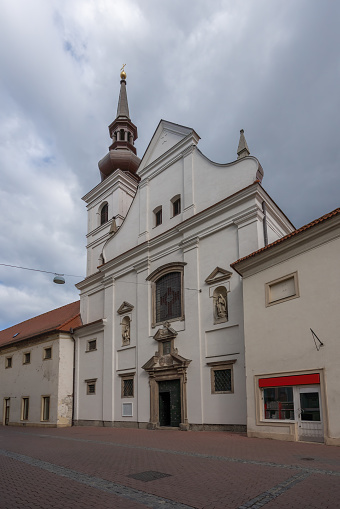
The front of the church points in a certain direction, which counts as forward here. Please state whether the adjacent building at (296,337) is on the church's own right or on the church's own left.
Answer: on the church's own left

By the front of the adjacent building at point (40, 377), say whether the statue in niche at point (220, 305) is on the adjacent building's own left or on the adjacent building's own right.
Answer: on the adjacent building's own left

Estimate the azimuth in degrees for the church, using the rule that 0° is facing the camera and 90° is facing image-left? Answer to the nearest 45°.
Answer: approximately 45°

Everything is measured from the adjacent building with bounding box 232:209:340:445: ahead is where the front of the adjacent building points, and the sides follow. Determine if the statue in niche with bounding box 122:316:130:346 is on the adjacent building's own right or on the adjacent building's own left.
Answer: on the adjacent building's own right
